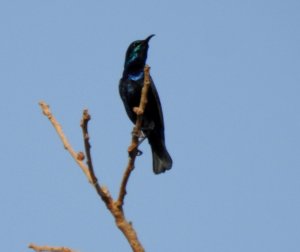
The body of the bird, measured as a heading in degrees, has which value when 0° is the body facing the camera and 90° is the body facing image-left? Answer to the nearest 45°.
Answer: approximately 45°

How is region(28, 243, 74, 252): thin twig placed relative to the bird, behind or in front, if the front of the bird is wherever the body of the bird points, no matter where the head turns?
in front
